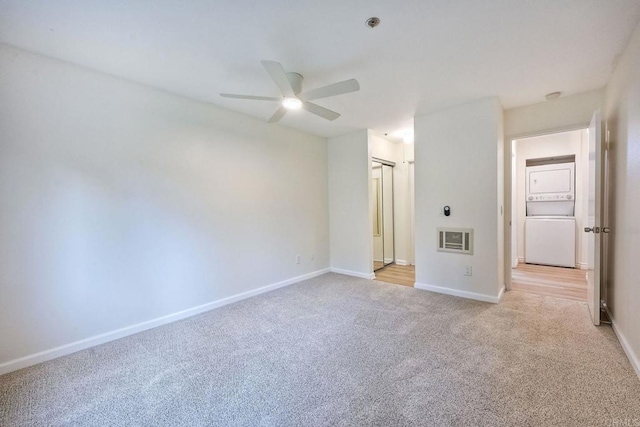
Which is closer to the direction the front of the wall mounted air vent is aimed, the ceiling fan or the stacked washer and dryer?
the ceiling fan

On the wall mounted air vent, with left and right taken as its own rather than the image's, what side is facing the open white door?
left

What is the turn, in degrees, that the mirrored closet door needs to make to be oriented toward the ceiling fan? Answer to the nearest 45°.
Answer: approximately 45° to its right

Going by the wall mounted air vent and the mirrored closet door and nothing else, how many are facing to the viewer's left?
0

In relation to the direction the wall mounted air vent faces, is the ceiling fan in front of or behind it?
in front

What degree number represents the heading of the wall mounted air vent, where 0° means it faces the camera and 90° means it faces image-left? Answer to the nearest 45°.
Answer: approximately 0°

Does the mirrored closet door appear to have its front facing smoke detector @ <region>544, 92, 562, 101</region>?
yes

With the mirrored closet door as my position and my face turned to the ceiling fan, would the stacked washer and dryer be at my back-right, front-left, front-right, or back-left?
back-left

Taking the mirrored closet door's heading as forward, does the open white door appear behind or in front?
in front
